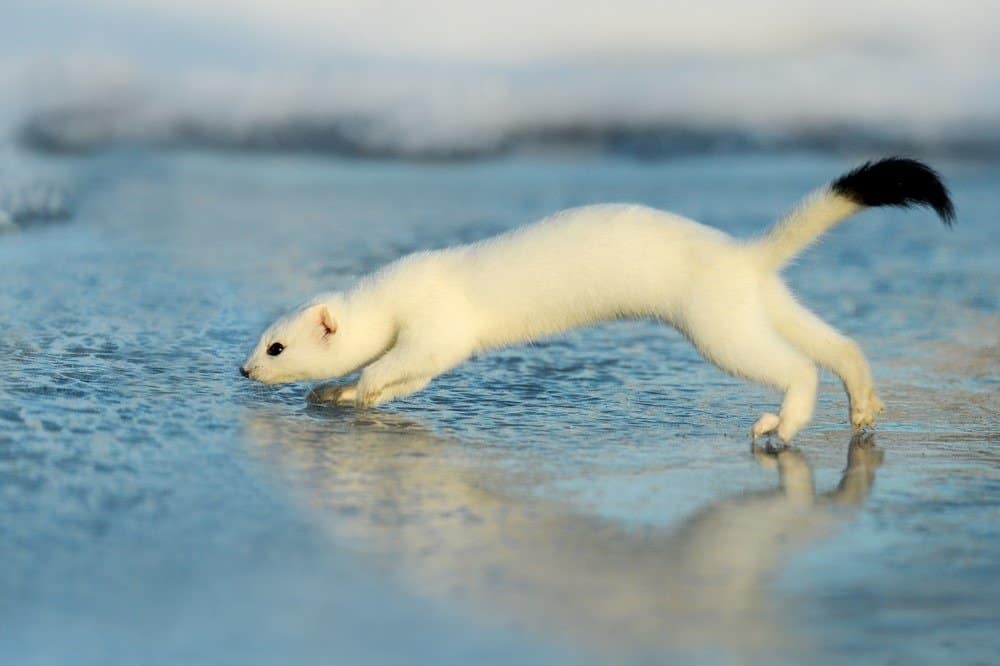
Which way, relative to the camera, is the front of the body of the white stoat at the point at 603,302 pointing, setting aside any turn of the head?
to the viewer's left
